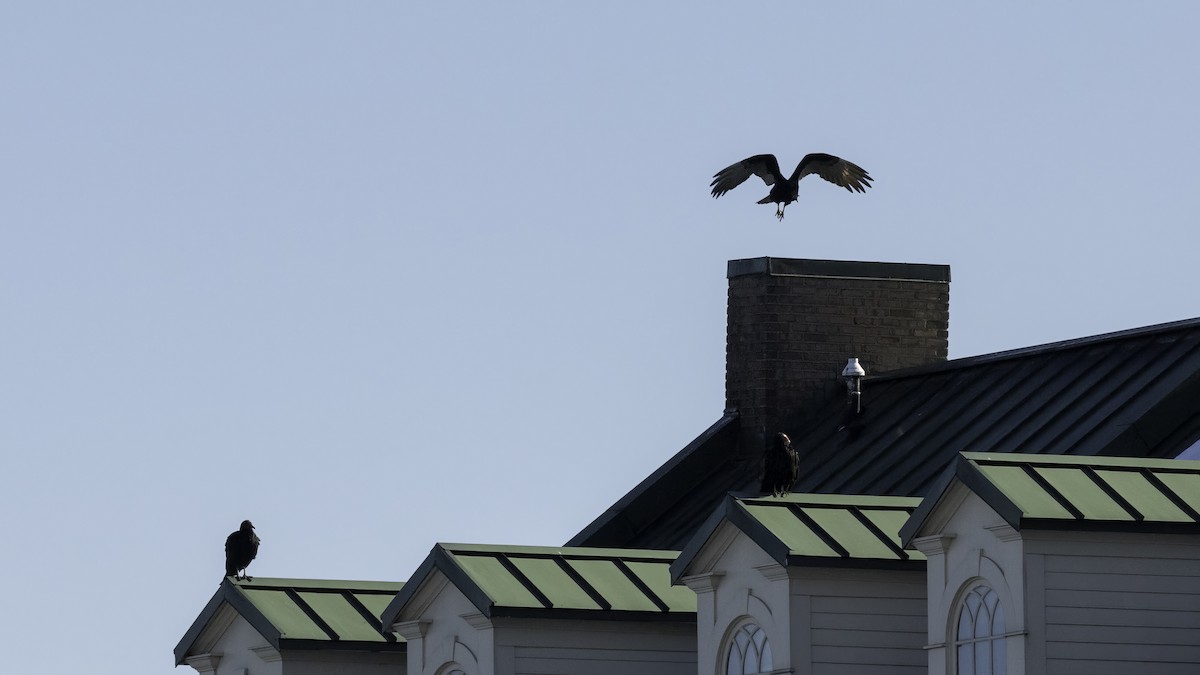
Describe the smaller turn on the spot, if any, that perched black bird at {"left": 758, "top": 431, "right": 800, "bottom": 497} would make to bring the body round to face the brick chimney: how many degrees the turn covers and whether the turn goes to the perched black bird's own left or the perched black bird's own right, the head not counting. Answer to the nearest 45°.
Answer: approximately 135° to the perched black bird's own left

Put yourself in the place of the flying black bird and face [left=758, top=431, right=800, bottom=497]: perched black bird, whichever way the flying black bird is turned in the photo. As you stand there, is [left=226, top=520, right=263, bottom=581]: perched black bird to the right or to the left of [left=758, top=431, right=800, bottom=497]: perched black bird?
right

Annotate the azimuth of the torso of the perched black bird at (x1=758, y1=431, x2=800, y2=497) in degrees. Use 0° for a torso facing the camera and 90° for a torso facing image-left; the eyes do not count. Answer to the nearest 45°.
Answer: approximately 315°

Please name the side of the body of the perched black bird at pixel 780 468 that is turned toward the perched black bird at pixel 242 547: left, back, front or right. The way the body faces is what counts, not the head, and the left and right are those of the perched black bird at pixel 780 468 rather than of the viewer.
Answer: back

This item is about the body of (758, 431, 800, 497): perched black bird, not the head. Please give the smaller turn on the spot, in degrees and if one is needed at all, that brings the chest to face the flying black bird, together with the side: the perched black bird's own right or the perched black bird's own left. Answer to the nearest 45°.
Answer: approximately 135° to the perched black bird's own left
